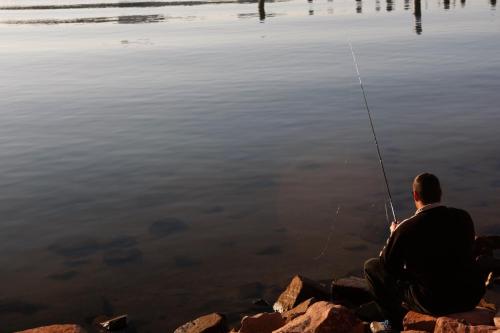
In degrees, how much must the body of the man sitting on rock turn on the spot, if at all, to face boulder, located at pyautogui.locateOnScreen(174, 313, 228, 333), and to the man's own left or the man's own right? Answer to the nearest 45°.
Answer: approximately 45° to the man's own left

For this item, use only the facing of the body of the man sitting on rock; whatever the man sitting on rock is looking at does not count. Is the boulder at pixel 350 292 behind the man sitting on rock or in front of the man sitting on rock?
in front

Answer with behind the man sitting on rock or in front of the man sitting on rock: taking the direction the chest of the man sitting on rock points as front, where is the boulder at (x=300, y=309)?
in front

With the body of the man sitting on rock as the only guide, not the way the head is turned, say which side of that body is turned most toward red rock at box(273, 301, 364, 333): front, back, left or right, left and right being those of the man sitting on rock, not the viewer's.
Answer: left

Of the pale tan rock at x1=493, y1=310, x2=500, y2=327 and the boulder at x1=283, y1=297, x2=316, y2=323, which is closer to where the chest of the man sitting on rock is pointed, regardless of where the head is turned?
the boulder

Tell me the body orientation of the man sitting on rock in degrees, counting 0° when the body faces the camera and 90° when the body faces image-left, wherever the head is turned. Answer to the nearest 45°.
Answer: approximately 135°
